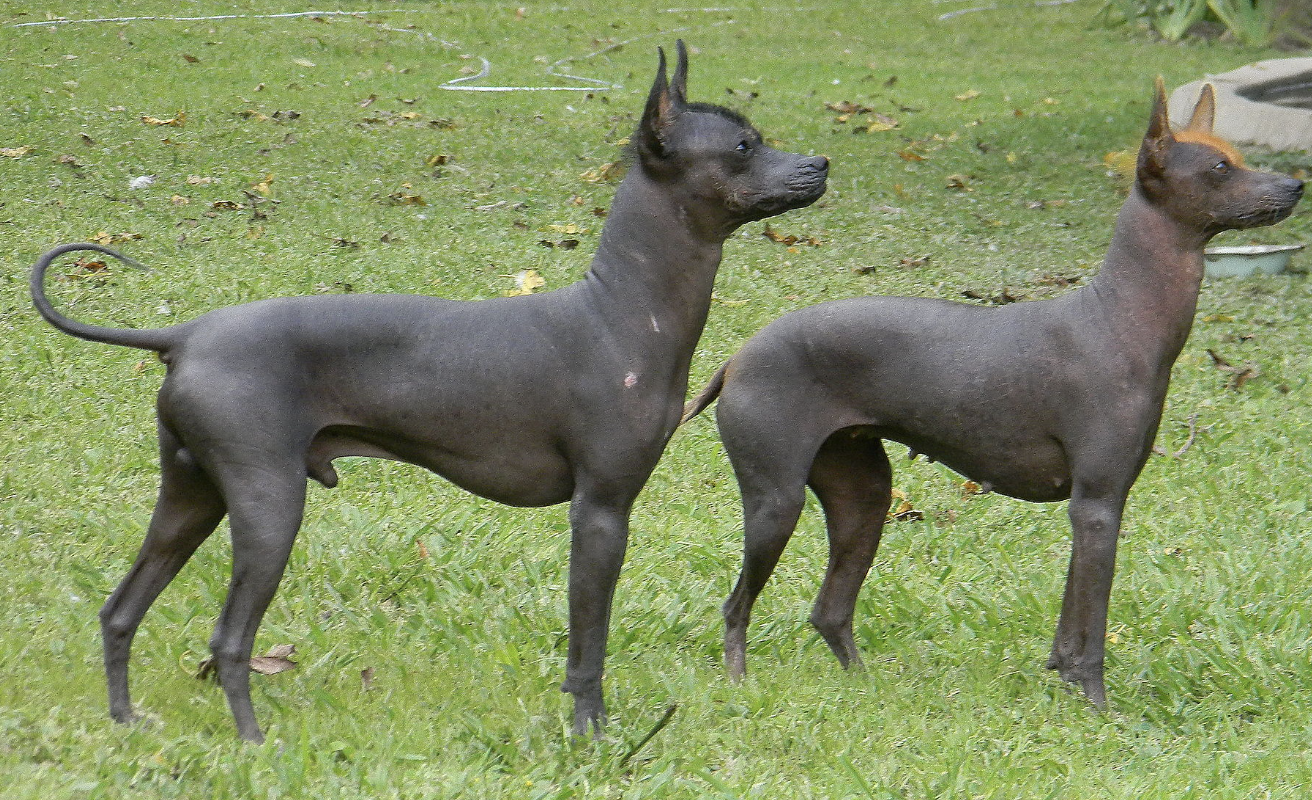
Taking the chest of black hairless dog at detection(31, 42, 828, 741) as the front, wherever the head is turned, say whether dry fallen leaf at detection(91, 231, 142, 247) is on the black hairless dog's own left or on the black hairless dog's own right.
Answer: on the black hairless dog's own left

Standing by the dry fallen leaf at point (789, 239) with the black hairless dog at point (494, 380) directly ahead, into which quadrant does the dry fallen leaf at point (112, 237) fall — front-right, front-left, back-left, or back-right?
front-right

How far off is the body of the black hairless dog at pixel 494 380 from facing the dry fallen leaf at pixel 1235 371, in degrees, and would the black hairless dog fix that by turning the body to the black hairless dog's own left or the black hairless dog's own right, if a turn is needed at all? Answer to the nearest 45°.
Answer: approximately 45° to the black hairless dog's own left

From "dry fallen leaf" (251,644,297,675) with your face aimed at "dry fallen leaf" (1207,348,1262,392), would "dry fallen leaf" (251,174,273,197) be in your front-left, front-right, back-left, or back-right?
front-left

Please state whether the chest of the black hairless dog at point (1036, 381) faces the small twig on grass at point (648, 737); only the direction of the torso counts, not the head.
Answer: no

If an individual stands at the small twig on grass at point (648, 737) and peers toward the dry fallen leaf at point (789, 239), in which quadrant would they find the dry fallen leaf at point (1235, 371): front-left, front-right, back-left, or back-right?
front-right

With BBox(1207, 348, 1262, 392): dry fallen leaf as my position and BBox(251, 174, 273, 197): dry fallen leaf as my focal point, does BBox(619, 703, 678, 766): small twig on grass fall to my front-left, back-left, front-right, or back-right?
front-left

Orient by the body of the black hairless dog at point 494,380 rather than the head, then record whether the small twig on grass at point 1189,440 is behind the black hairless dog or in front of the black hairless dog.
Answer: in front

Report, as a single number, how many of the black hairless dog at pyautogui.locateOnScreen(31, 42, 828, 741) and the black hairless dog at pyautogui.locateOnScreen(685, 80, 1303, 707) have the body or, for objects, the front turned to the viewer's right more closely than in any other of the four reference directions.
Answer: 2

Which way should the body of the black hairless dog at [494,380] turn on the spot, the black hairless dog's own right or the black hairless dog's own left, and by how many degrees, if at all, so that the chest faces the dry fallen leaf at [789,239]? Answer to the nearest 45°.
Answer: approximately 45° to the black hairless dog's own left

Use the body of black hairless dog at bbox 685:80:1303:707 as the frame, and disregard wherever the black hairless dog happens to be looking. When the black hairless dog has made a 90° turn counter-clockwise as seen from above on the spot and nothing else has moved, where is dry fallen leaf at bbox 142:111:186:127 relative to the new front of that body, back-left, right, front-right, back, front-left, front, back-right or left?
front-left

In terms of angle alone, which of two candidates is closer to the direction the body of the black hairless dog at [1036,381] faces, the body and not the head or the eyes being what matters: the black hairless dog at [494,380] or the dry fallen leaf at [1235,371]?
the dry fallen leaf

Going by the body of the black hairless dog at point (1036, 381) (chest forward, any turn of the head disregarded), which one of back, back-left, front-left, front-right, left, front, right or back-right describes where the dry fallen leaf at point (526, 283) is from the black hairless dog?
back-left

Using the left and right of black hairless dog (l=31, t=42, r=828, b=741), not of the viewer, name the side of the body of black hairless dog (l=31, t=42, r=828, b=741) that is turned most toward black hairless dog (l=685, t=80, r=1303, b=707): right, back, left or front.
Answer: front

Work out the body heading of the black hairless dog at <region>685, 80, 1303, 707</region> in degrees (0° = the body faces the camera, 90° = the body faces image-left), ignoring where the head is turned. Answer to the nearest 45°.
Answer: approximately 270°

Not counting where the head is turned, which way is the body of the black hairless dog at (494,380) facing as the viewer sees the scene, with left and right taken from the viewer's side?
facing to the right of the viewer

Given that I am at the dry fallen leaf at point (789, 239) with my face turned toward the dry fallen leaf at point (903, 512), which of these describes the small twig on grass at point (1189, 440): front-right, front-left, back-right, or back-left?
front-left
